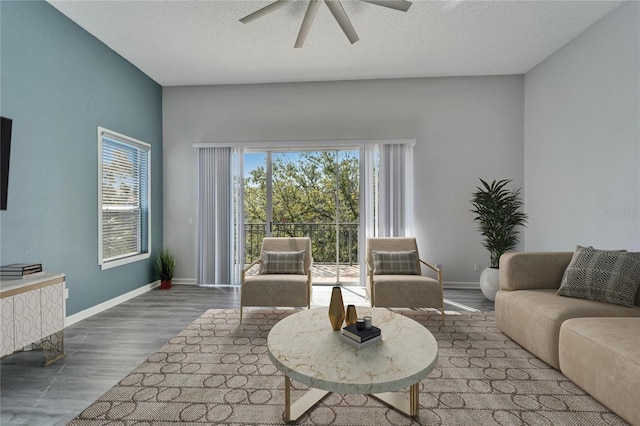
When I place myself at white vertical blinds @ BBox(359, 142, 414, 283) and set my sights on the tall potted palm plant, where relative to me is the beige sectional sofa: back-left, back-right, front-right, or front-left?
front-right

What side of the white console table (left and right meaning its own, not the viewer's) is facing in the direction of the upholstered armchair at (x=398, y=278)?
front

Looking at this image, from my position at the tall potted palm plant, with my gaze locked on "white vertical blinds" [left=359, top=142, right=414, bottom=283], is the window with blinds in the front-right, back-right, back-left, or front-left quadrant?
front-left

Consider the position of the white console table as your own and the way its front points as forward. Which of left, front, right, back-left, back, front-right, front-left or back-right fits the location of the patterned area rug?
front

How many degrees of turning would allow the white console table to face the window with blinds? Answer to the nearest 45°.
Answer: approximately 90° to its left

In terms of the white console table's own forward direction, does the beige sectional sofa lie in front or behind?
in front

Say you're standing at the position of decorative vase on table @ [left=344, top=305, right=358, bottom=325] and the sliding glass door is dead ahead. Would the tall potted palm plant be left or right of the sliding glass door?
right

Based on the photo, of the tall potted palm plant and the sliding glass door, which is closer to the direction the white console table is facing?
the tall potted palm plant

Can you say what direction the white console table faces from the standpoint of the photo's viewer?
facing the viewer and to the right of the viewer

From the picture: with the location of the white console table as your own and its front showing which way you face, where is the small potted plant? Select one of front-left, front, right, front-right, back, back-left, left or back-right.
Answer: left

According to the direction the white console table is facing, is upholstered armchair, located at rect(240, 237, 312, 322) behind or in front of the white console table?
in front

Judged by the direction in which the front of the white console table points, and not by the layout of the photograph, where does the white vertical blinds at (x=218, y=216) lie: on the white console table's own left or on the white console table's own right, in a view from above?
on the white console table's own left

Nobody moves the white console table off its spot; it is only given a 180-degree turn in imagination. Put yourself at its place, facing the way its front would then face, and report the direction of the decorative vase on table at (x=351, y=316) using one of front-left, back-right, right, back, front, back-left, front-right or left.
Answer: back
